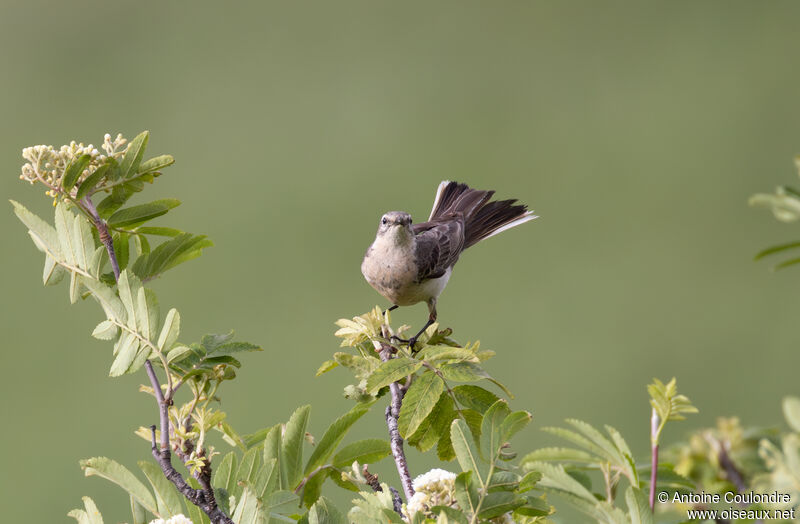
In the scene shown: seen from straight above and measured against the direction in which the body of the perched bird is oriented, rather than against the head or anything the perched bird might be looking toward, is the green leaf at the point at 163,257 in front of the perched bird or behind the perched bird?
in front

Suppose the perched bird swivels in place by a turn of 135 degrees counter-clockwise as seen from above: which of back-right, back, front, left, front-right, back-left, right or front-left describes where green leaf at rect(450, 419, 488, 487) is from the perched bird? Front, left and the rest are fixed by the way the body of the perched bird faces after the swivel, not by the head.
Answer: right

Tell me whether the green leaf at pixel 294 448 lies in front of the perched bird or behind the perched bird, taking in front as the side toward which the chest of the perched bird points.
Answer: in front

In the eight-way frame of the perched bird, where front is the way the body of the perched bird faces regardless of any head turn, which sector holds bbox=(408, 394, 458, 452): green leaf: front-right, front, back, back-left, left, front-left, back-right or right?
front-left

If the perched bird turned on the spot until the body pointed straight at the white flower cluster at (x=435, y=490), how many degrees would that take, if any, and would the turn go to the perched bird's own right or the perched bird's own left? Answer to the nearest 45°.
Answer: approximately 45° to the perched bird's own left

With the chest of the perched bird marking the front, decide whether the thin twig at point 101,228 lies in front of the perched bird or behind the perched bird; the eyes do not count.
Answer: in front

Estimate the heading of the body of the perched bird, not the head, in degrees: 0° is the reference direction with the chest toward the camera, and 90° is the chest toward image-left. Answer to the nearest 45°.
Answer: approximately 45°

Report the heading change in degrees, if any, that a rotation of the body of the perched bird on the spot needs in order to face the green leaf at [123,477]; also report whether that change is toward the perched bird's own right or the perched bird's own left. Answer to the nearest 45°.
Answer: approximately 45° to the perched bird's own right
